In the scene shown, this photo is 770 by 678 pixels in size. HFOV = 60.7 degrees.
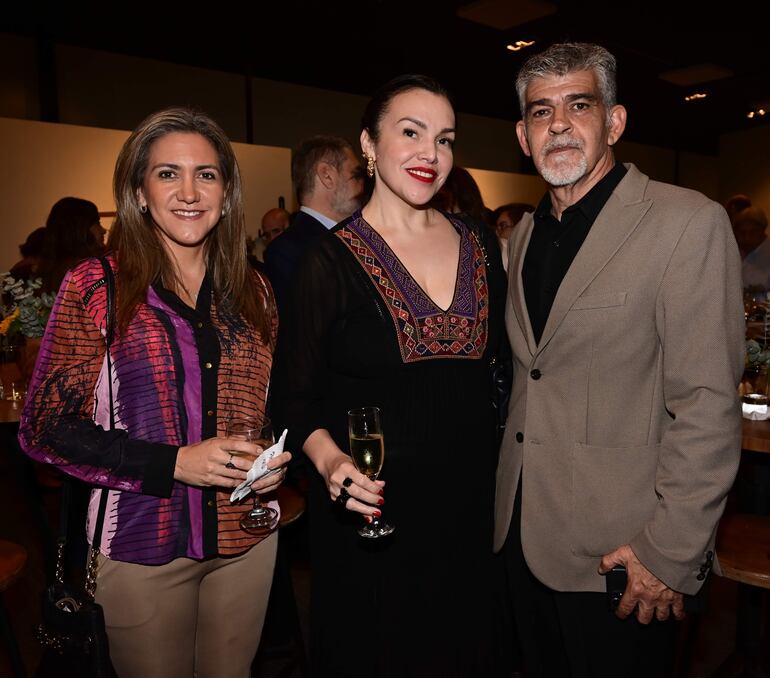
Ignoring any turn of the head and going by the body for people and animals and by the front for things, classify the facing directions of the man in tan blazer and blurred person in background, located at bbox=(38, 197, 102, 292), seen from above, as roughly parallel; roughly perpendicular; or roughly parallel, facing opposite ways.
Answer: roughly parallel, facing opposite ways

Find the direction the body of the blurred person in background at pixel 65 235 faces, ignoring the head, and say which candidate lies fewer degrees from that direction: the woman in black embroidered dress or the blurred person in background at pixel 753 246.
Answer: the blurred person in background

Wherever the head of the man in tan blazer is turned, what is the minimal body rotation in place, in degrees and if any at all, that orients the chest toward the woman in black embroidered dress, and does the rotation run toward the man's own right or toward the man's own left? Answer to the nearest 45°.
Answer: approximately 45° to the man's own right

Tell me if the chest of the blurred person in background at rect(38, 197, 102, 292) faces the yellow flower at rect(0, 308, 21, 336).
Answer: no

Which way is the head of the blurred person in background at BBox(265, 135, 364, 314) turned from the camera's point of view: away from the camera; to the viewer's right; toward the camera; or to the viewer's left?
to the viewer's right

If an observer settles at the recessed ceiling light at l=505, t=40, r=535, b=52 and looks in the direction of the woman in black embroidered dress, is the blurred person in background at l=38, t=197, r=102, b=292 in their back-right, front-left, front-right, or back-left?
front-right

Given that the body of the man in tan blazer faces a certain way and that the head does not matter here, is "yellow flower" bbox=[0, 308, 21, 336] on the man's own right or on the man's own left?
on the man's own right

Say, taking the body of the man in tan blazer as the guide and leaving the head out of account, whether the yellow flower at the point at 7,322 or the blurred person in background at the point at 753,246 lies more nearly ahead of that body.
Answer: the yellow flower

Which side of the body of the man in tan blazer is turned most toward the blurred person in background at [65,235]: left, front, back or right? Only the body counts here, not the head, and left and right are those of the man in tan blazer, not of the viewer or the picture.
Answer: right

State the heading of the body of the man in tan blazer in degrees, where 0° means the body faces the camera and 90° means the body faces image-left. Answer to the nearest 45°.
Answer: approximately 45°

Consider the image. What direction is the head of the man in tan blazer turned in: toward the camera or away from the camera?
toward the camera

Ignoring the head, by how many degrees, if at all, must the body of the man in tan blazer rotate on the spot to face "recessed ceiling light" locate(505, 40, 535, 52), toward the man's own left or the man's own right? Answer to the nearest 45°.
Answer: approximately 135° to the man's own right
